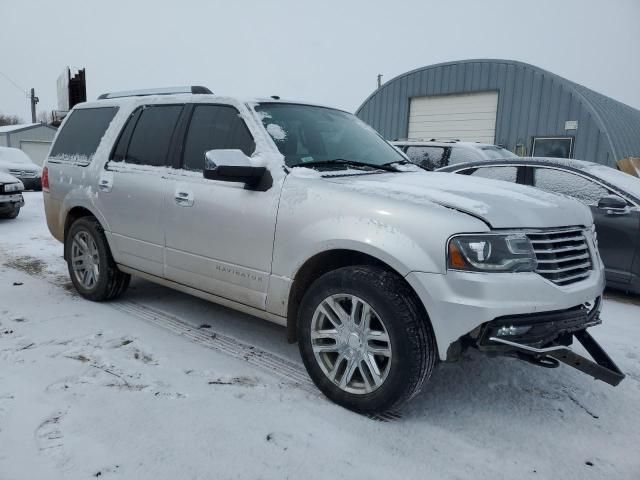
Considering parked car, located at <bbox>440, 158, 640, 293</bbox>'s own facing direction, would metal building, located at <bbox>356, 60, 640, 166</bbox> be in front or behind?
behind

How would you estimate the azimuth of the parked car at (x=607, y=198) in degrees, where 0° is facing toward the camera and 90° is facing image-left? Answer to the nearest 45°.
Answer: approximately 315°

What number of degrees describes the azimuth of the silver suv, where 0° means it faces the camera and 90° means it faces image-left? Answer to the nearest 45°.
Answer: approximately 315°

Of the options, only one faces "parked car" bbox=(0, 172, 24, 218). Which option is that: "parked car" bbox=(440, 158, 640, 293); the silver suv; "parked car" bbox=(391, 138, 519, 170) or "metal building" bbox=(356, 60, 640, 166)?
the metal building

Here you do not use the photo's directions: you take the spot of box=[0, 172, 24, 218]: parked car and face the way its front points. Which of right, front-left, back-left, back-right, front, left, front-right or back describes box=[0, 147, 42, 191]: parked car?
back-left

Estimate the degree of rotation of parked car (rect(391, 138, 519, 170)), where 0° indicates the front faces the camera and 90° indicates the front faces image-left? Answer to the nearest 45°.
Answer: approximately 315°

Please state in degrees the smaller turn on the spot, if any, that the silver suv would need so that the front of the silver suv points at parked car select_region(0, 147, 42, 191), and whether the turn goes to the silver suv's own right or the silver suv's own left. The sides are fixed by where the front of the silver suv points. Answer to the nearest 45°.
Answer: approximately 180°

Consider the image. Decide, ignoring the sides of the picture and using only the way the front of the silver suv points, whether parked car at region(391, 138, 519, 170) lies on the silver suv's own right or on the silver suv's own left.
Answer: on the silver suv's own left

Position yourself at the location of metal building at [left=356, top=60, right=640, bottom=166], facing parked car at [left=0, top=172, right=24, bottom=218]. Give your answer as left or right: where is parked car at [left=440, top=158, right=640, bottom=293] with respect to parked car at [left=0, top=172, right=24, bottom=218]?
left
